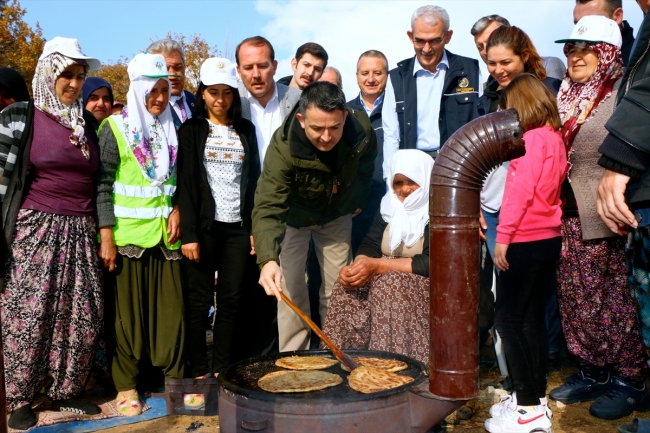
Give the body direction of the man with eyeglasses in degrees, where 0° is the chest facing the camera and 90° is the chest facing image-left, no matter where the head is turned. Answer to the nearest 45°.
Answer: approximately 0°

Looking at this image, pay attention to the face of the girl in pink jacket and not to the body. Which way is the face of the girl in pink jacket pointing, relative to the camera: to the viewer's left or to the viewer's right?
to the viewer's left

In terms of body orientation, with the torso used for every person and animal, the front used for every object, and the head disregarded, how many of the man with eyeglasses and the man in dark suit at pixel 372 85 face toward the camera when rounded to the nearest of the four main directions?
2

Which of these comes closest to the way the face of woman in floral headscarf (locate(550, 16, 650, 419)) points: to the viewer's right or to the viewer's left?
to the viewer's left

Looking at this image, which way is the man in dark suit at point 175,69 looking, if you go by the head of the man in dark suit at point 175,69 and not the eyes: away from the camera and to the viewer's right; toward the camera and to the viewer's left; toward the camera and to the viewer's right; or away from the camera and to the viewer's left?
toward the camera and to the viewer's right

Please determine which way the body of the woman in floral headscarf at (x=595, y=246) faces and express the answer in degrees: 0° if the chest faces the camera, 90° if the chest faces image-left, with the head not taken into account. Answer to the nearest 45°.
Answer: approximately 45°

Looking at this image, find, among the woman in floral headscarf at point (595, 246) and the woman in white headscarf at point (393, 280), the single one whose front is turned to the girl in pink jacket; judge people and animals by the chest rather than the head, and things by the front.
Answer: the woman in floral headscarf

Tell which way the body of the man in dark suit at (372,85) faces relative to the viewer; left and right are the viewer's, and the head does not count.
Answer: facing the viewer

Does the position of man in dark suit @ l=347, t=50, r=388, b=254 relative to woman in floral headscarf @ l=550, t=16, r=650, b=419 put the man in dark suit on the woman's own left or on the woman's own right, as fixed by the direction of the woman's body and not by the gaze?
on the woman's own right

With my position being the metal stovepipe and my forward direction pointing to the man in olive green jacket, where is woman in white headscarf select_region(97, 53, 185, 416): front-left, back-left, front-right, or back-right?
front-left
